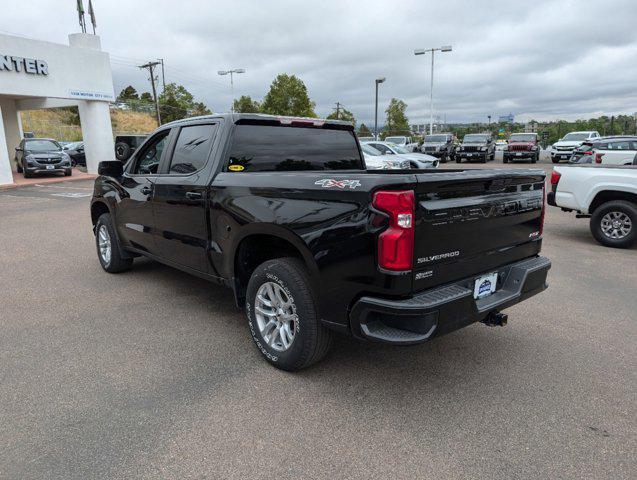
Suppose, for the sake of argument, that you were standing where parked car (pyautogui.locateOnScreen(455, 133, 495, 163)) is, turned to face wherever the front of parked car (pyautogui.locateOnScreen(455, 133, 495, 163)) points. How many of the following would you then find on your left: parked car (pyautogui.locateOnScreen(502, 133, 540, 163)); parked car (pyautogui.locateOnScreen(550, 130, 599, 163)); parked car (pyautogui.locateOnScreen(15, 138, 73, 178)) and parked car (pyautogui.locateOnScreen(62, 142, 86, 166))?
2

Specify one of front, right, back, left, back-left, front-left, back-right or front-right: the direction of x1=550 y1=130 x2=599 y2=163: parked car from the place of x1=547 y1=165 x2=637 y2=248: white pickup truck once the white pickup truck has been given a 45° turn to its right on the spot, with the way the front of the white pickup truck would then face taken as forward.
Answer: back-left

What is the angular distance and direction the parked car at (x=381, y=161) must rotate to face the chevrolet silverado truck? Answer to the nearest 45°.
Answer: approximately 45° to its right

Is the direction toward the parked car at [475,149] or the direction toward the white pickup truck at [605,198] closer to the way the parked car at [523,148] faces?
the white pickup truck

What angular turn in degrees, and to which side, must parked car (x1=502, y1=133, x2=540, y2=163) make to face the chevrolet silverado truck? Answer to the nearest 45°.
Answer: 0° — it already faces it

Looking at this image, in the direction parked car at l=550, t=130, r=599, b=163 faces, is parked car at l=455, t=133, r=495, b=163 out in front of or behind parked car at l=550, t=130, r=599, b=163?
in front

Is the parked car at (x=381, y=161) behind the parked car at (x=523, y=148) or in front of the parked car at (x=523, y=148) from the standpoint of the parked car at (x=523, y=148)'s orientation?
in front

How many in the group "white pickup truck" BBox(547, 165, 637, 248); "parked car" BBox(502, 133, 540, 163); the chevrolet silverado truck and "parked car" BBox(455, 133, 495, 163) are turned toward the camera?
2

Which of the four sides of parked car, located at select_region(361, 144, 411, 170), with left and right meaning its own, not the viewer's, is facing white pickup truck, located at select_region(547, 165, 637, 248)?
front

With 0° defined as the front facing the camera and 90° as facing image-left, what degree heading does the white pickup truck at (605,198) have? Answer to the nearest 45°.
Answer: approximately 270°

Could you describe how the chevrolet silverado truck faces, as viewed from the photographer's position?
facing away from the viewer and to the left of the viewer

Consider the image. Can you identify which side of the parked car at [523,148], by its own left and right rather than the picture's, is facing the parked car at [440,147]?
right
